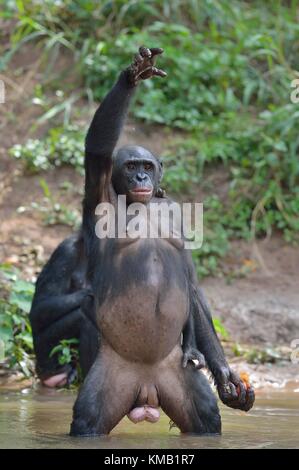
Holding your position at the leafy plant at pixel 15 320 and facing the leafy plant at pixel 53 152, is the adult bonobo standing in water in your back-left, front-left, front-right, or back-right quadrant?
back-right

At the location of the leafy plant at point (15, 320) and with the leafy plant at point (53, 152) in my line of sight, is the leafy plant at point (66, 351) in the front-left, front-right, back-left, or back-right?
back-right

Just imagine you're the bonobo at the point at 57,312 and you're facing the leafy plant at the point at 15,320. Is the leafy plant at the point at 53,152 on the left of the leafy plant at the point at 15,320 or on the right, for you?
right

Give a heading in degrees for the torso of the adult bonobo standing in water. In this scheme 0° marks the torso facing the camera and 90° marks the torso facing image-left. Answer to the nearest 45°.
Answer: approximately 0°

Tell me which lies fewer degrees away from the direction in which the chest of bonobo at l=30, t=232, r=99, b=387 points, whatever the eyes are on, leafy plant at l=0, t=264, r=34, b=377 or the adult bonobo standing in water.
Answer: the adult bonobo standing in water

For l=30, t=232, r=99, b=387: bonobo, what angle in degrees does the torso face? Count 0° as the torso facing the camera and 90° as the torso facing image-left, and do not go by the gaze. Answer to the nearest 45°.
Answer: approximately 270°

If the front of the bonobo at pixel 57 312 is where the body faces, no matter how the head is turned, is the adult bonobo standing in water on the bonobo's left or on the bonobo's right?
on the bonobo's right

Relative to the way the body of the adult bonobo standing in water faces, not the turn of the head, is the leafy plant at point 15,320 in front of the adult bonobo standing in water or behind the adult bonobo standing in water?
behind
